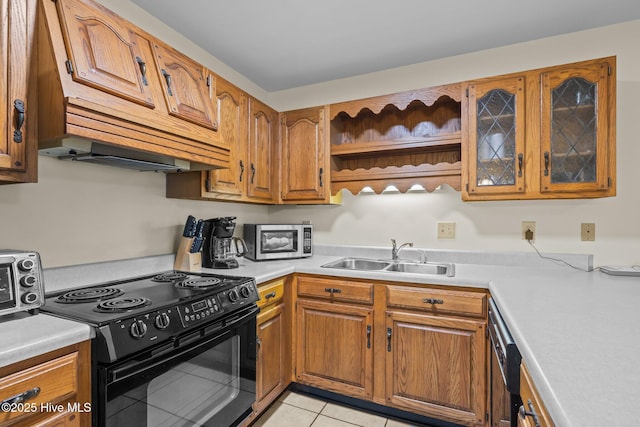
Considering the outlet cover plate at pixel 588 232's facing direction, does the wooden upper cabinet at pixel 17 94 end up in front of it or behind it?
in front

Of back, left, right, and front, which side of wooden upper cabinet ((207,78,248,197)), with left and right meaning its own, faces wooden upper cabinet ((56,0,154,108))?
right

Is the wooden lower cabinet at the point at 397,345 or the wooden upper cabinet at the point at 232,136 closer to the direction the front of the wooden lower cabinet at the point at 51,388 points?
the wooden lower cabinet

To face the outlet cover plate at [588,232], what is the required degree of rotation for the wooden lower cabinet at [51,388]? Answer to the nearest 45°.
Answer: approximately 45° to its left

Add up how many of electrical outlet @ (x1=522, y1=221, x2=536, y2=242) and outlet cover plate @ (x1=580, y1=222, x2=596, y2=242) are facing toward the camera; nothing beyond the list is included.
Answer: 2

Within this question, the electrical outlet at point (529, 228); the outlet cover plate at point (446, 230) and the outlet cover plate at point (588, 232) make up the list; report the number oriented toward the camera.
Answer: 3

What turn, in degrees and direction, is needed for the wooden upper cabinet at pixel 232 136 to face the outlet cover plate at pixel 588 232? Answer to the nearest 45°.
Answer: approximately 45° to its left

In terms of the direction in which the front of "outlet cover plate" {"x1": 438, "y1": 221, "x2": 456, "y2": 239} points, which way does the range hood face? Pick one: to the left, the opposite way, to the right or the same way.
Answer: to the left

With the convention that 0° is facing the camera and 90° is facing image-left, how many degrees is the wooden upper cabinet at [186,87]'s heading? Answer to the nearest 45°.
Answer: approximately 315°

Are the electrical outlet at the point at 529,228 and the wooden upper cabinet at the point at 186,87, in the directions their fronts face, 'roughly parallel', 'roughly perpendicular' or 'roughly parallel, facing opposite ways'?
roughly perpendicular

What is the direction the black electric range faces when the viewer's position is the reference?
facing the viewer and to the right of the viewer
